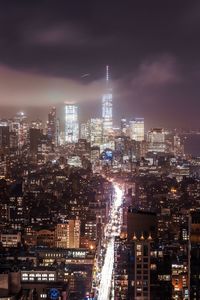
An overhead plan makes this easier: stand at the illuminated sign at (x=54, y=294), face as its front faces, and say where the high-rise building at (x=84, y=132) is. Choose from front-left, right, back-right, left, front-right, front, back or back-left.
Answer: back

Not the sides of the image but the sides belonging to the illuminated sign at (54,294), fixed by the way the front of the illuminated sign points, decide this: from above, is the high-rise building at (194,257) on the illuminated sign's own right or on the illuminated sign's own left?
on the illuminated sign's own left

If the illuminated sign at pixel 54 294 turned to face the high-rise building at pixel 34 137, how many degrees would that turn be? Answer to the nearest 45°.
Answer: approximately 180°

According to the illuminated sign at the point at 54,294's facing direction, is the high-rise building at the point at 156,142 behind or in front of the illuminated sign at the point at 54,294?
behind

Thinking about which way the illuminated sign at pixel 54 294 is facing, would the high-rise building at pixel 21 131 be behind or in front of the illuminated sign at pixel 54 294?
behind

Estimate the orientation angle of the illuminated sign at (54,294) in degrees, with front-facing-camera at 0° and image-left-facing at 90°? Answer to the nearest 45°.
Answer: approximately 0°

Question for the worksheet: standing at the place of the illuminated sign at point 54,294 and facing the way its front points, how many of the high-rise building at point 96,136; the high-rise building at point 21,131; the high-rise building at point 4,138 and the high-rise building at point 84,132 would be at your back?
4

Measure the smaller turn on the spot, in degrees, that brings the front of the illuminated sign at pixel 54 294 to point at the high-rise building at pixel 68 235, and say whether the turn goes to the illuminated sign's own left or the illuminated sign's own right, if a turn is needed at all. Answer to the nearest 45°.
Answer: approximately 180°

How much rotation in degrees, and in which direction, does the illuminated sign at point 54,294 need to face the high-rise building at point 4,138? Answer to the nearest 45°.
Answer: approximately 180°

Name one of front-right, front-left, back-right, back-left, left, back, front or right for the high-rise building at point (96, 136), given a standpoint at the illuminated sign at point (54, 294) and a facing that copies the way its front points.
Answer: back
